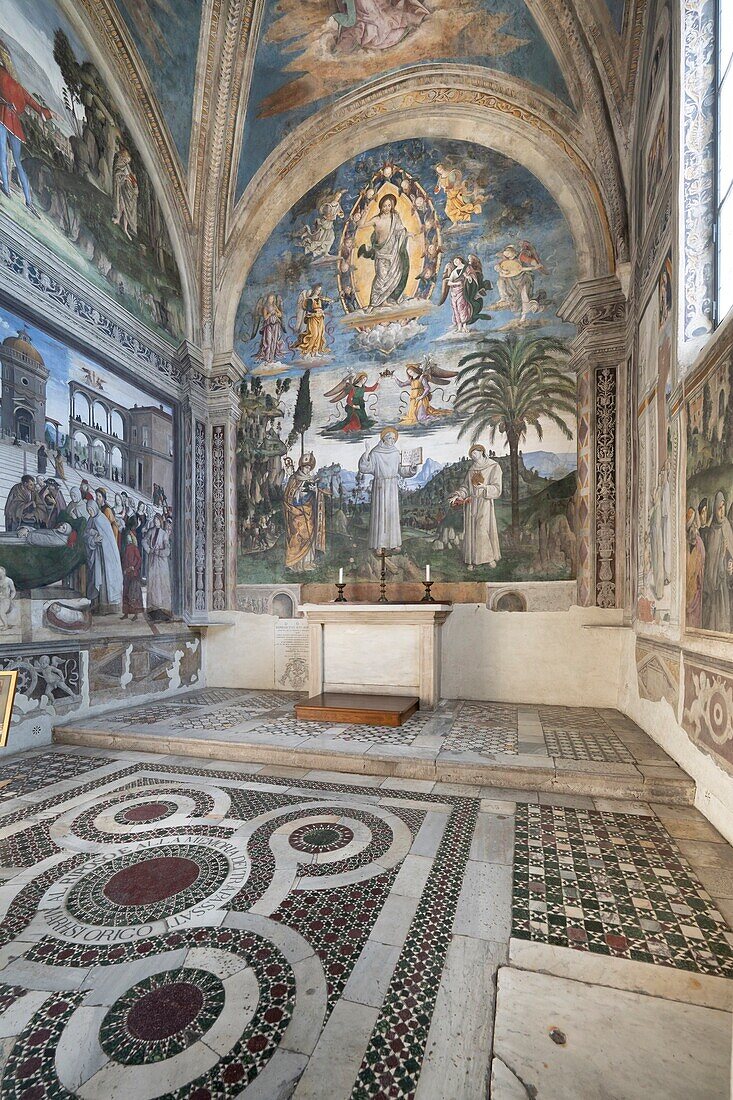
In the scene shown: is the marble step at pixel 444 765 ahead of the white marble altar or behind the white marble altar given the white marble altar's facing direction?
ahead

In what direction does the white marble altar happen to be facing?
toward the camera

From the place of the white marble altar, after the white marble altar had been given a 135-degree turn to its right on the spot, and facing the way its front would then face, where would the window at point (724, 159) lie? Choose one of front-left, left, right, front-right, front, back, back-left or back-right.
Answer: back
